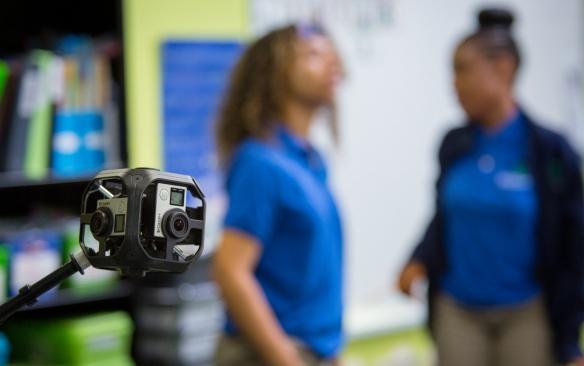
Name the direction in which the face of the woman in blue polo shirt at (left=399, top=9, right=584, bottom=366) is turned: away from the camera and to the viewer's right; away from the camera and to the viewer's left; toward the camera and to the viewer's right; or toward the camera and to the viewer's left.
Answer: toward the camera and to the viewer's left

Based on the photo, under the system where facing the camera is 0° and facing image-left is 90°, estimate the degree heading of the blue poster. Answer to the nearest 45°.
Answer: approximately 0°

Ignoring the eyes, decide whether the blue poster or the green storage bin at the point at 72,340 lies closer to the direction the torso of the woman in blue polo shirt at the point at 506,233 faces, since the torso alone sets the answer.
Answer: the green storage bin

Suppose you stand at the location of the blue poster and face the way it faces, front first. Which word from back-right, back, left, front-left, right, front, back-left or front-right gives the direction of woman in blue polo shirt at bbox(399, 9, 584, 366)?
front-left

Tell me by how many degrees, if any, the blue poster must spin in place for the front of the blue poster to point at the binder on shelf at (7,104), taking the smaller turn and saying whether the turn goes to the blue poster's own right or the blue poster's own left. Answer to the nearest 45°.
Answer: approximately 45° to the blue poster's own right

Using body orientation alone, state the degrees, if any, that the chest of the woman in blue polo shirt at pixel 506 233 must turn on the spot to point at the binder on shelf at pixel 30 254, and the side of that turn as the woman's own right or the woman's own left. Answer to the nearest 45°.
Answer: approximately 45° to the woman's own right

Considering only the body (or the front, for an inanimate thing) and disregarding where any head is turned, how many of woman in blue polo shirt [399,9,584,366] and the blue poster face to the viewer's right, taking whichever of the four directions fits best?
0

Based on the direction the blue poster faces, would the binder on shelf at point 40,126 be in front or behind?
in front

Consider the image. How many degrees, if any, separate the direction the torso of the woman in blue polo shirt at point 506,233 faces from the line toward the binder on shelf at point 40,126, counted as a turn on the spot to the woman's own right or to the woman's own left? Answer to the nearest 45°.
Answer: approximately 45° to the woman's own right

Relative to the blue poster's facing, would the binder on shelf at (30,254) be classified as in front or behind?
in front

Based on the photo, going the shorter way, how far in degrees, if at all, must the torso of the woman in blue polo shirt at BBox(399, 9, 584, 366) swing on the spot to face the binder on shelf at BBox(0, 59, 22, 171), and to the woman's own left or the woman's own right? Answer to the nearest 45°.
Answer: approximately 45° to the woman's own right

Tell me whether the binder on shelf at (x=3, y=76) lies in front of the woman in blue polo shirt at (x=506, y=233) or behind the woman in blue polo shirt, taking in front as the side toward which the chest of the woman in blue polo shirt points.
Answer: in front

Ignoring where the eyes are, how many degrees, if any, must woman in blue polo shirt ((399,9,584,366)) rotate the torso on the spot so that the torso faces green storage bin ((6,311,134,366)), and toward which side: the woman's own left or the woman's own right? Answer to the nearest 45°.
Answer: approximately 45° to the woman's own right

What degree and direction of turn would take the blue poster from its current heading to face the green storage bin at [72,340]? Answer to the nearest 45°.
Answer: approximately 45° to its right
